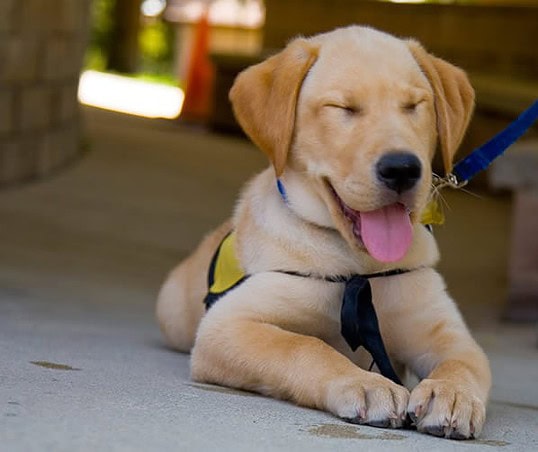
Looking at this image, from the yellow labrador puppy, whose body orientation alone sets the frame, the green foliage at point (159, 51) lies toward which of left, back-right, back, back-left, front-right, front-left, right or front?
back-left

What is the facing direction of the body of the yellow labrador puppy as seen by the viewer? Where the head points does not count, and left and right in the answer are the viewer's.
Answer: facing the viewer and to the right of the viewer

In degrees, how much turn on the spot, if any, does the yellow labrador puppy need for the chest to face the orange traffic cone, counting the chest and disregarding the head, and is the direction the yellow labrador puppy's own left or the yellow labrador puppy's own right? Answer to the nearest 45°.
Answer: approximately 135° to the yellow labrador puppy's own left
